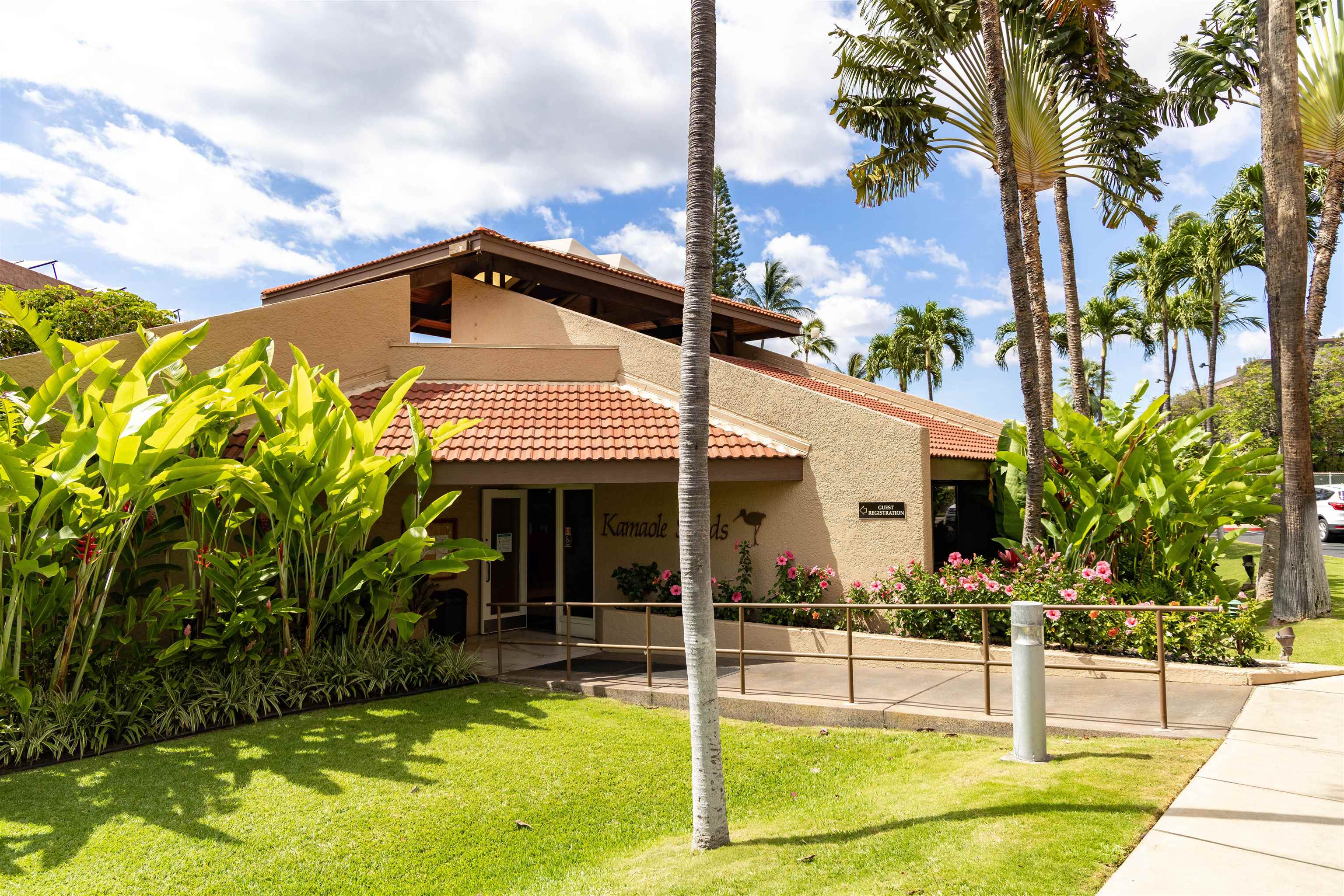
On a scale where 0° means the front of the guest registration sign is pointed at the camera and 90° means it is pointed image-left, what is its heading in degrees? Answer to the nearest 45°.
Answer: approximately 0°

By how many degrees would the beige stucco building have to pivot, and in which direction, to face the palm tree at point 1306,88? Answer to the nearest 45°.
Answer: approximately 90° to its left

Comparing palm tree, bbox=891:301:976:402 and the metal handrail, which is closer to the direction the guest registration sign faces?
the metal handrail

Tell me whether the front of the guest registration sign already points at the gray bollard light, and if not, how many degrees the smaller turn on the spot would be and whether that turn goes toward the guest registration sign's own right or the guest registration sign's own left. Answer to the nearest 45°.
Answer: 0° — it already faces it

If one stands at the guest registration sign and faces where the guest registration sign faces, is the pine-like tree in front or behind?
behind

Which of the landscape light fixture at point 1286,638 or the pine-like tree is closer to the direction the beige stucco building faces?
the landscape light fixture

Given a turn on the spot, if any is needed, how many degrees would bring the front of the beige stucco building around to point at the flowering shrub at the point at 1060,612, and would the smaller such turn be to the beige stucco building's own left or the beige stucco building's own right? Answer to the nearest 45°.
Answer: approximately 45° to the beige stucco building's own left

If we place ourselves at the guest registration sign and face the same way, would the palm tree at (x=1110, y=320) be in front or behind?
behind

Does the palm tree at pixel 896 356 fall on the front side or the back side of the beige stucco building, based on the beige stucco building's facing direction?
on the back side

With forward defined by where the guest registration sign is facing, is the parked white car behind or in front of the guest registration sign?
behind
